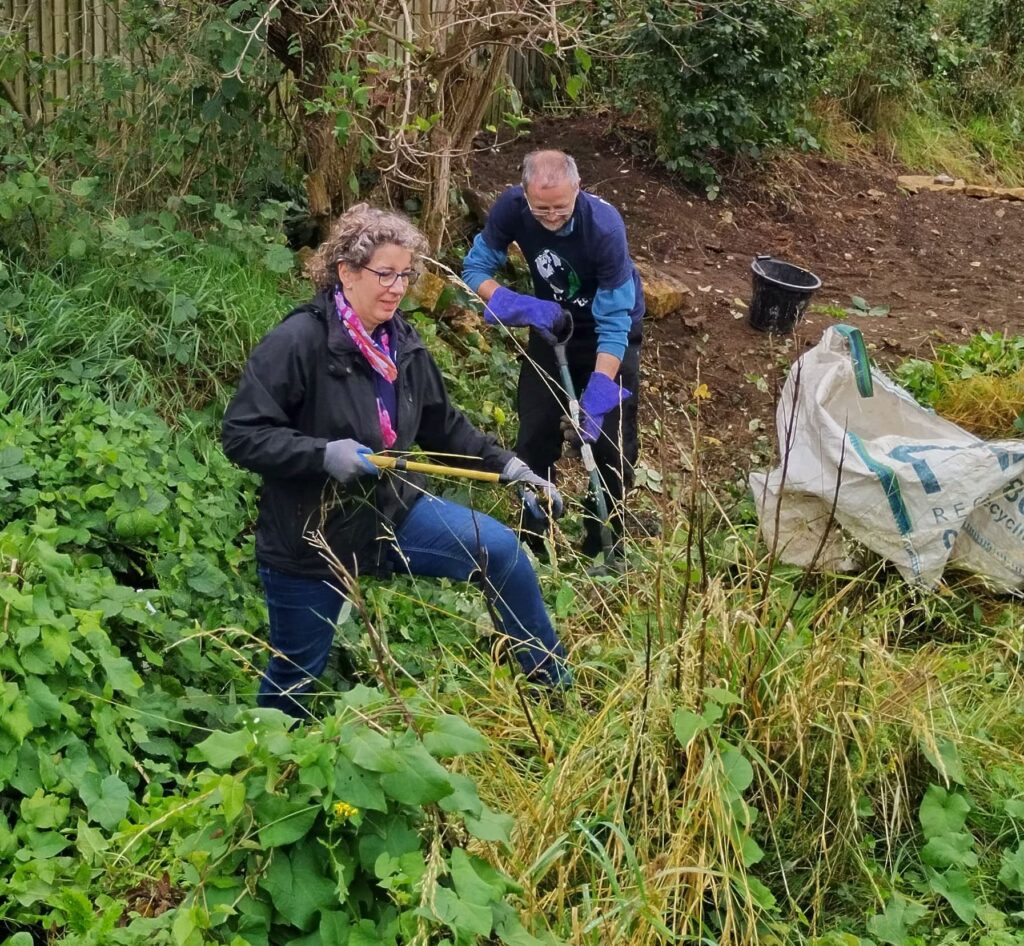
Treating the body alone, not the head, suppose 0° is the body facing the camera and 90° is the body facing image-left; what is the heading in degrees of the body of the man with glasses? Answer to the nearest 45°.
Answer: approximately 0°

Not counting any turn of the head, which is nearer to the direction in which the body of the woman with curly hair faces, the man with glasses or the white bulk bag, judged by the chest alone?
the white bulk bag

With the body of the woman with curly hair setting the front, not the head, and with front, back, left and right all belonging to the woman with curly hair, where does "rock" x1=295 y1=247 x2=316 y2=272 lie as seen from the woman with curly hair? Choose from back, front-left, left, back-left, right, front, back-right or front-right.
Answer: back-left

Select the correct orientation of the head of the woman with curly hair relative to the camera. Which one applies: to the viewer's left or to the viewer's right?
to the viewer's right

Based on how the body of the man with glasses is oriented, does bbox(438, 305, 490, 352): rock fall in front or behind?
behind

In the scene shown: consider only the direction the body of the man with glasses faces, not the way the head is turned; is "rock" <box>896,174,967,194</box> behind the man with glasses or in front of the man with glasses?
behind

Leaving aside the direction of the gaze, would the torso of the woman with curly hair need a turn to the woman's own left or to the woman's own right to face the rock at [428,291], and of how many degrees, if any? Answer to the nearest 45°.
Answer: approximately 135° to the woman's own left

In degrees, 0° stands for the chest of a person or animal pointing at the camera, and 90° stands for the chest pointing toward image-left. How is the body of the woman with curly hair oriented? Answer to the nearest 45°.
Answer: approximately 315°

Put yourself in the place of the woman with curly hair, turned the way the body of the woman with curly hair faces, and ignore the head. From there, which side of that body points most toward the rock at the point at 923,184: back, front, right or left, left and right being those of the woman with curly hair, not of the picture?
left

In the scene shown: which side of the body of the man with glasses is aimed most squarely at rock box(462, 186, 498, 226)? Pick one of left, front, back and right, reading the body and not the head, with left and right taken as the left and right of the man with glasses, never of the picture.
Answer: back
